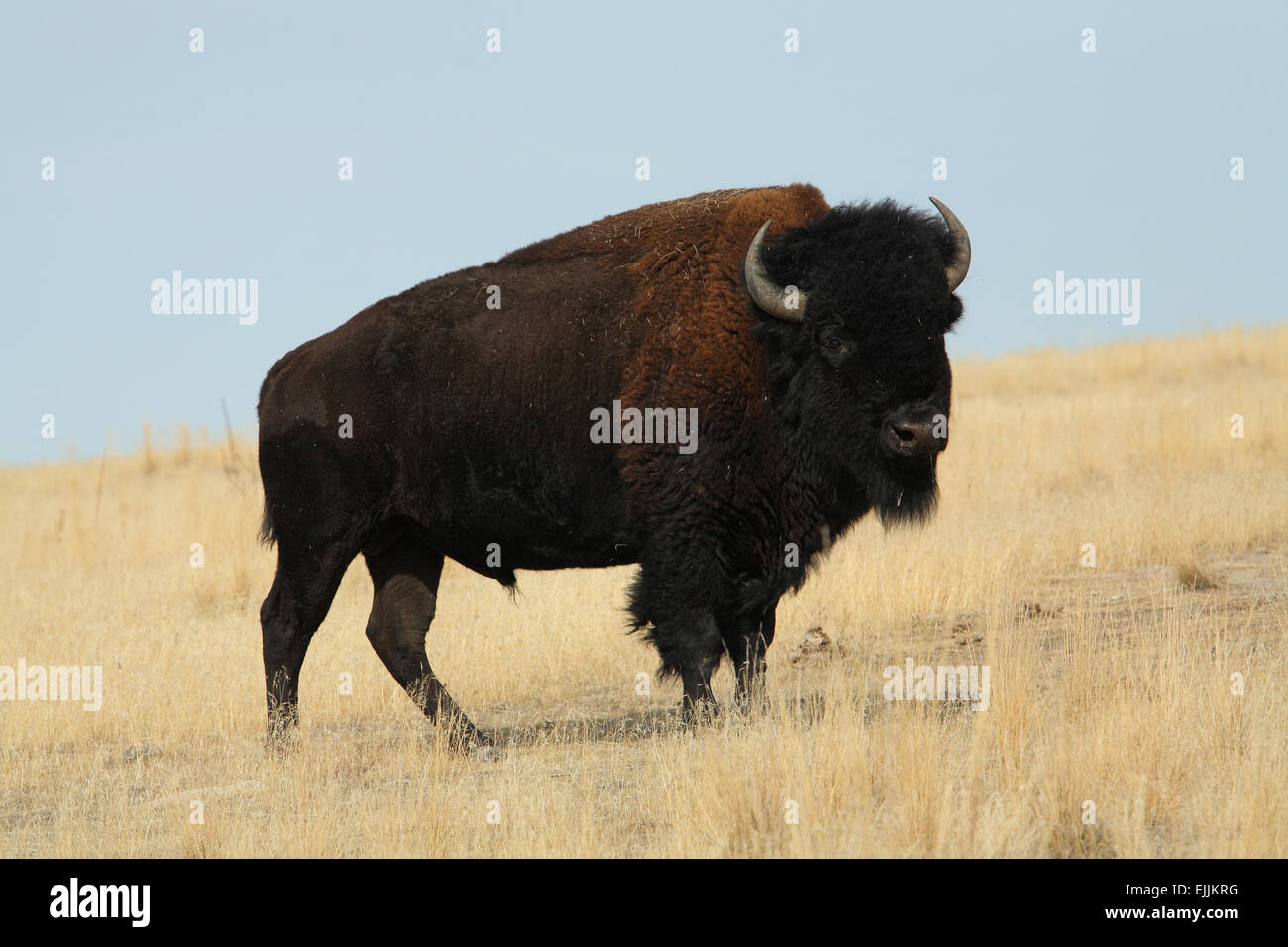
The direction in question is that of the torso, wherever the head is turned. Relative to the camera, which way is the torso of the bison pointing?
to the viewer's right
